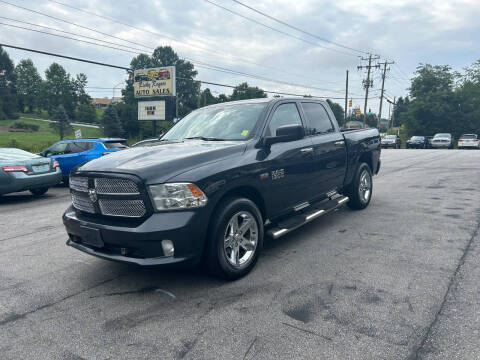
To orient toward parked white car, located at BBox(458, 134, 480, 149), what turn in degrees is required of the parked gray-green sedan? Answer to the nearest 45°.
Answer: approximately 135° to its right

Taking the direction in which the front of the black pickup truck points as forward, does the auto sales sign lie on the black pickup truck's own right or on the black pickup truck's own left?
on the black pickup truck's own right

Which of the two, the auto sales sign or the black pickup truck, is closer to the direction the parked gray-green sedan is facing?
the auto sales sign

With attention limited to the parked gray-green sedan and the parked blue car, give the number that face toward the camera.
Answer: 0

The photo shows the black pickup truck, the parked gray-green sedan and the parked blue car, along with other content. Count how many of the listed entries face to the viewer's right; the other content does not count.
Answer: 0

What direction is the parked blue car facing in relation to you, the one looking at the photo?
facing away from the viewer and to the left of the viewer

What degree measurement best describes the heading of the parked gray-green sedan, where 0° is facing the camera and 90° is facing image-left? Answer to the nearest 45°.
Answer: approximately 135°

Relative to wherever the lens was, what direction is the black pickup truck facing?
facing the viewer and to the left of the viewer

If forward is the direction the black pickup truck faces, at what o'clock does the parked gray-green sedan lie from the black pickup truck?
The parked gray-green sedan is roughly at 3 o'clock from the black pickup truck.

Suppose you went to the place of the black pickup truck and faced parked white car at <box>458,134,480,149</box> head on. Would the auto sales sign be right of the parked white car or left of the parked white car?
left

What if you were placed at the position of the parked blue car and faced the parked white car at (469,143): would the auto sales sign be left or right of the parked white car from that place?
left

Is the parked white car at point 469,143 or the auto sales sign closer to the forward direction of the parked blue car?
the auto sales sign

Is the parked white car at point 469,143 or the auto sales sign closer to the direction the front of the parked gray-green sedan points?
the auto sales sign

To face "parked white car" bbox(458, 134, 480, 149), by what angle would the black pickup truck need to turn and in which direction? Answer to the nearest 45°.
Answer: approximately 180°

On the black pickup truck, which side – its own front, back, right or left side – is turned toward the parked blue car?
right

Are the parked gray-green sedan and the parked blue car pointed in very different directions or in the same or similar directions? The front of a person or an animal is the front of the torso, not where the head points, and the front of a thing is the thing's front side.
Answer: same or similar directions
